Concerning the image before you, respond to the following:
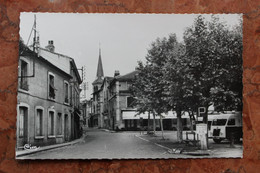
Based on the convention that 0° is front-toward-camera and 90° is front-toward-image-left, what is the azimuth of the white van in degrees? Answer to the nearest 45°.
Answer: approximately 45°

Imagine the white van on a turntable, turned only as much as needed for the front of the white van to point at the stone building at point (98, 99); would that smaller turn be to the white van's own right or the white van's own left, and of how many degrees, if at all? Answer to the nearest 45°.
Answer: approximately 45° to the white van's own right
